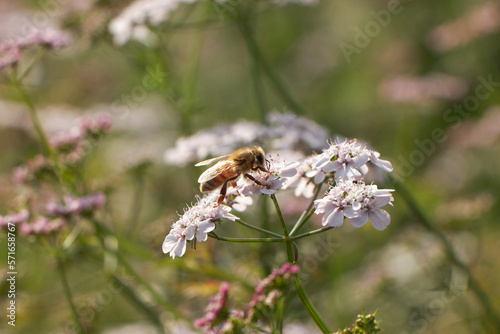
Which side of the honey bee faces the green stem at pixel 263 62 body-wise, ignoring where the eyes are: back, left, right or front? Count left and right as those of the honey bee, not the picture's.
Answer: left

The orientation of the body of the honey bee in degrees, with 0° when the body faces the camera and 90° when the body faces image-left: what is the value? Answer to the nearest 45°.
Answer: approximately 270°
